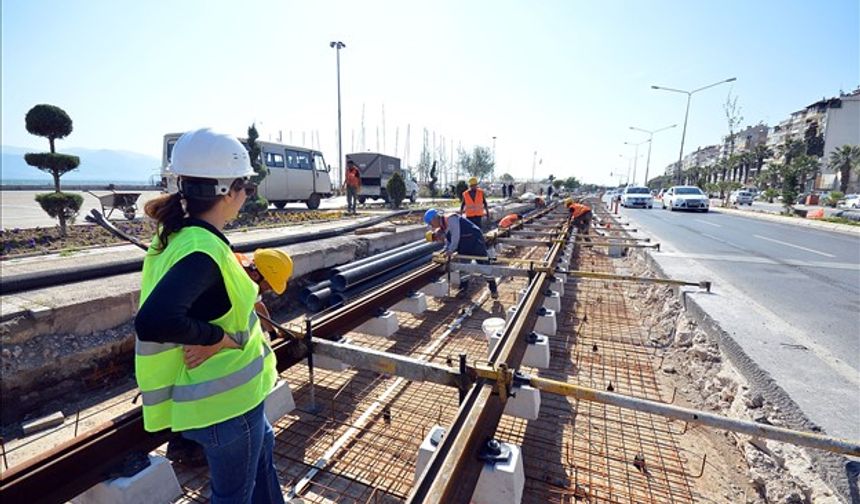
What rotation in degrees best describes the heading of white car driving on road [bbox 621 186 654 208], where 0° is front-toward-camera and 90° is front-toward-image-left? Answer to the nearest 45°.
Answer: approximately 0°

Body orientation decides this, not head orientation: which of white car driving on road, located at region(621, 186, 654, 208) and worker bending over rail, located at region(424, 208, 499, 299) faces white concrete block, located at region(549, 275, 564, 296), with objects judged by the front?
the white car driving on road

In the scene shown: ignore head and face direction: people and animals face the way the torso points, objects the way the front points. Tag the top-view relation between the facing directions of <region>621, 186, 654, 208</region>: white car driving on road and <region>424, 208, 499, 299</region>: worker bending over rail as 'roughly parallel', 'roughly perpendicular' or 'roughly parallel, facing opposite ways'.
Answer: roughly perpendicular

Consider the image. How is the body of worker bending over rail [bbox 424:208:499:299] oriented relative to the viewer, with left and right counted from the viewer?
facing to the left of the viewer

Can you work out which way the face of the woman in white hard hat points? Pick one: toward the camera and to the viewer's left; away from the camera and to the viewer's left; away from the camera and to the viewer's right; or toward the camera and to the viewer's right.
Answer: away from the camera and to the viewer's right

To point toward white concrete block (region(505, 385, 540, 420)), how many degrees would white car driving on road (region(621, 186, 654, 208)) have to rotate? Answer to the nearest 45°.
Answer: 0° — it already faces it

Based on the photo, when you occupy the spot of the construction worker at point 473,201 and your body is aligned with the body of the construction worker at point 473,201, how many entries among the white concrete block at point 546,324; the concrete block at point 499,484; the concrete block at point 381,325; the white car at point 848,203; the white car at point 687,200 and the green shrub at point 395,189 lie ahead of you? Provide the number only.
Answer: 3

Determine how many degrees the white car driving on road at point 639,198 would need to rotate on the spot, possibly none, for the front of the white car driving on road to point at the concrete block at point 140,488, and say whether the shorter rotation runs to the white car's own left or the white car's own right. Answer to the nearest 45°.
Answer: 0° — it already faces it

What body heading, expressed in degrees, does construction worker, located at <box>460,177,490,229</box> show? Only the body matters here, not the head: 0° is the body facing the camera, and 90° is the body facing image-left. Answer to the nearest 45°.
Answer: approximately 0°

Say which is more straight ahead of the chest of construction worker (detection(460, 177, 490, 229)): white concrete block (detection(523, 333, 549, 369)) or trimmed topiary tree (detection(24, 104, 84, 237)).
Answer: the white concrete block

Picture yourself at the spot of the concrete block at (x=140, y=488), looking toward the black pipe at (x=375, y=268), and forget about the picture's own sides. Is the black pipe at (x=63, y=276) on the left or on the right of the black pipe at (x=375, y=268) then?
left
